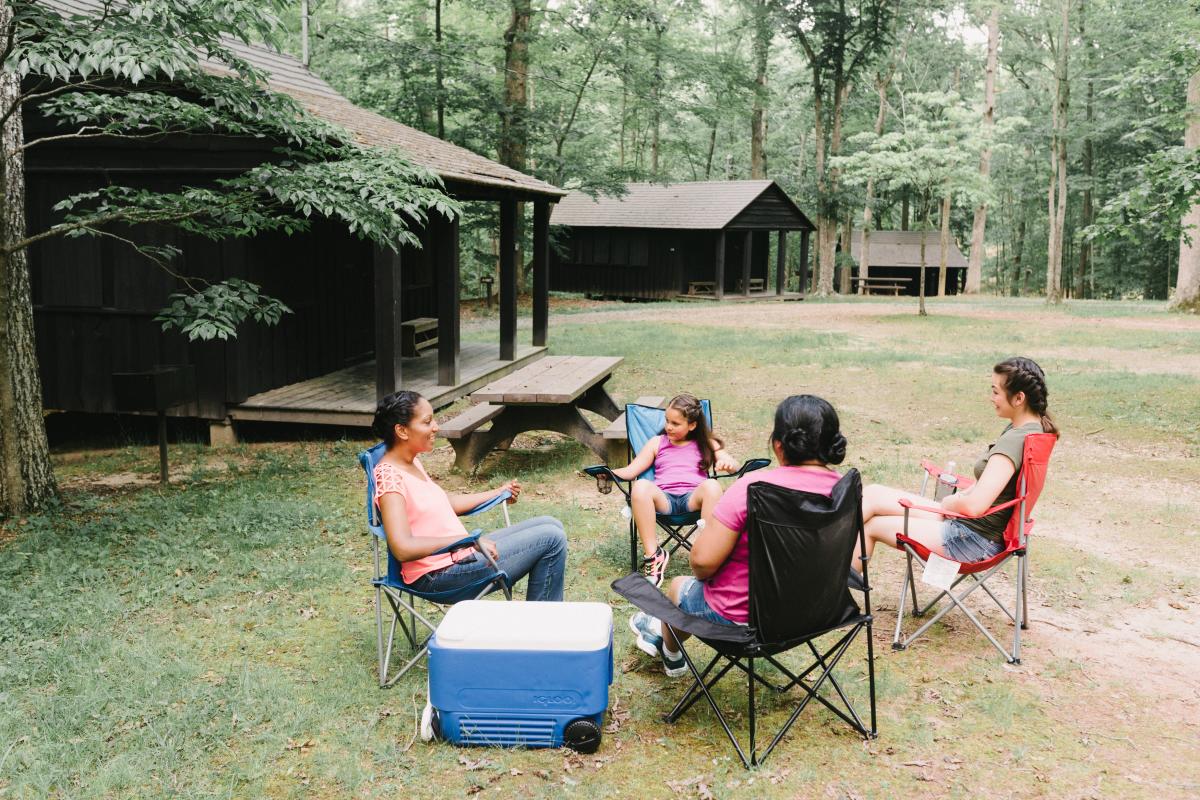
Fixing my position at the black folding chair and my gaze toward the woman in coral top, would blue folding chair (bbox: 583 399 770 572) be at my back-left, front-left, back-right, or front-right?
front-right

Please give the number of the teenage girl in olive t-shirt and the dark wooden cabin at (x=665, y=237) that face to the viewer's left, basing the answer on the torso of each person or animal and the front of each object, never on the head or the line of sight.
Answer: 1

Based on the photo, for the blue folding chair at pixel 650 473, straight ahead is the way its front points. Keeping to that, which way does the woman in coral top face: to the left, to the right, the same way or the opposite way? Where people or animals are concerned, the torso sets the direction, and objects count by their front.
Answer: to the left

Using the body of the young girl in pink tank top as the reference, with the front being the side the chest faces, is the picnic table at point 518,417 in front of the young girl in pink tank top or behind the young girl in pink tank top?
behind

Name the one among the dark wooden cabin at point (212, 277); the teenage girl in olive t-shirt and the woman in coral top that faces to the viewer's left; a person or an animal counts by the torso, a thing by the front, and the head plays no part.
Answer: the teenage girl in olive t-shirt

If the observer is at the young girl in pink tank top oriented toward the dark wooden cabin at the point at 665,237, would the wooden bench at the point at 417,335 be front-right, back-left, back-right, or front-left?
front-left

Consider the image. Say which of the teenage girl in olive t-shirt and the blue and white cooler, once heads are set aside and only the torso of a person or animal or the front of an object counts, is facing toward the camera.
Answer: the blue and white cooler

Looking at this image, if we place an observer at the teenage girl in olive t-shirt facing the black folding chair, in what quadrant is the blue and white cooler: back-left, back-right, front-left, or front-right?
front-right

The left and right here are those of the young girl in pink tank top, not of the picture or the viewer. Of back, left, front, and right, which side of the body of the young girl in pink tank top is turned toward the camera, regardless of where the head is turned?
front

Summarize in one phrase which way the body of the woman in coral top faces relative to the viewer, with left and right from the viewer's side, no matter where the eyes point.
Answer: facing to the right of the viewer

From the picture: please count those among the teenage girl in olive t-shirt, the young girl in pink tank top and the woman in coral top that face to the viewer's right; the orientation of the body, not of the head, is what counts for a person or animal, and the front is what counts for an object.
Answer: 1

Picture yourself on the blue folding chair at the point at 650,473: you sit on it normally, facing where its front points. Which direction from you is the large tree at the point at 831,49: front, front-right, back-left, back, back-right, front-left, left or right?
back

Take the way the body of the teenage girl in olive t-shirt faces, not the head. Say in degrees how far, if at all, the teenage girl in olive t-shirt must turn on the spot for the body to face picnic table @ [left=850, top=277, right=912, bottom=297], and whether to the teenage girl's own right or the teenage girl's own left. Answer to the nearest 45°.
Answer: approximately 90° to the teenage girl's own right

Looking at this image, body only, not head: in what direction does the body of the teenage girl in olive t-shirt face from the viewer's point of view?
to the viewer's left

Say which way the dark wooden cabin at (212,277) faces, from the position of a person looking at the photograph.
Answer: facing the viewer and to the right of the viewer

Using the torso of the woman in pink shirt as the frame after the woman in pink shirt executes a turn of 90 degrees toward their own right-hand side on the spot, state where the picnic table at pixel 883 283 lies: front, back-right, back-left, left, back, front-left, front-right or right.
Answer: front-left
